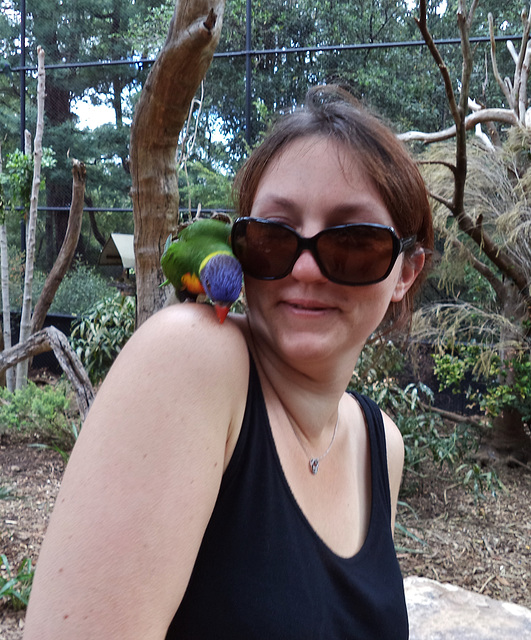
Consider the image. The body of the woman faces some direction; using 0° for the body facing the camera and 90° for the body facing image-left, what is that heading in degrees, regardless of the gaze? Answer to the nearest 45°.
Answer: approximately 315°

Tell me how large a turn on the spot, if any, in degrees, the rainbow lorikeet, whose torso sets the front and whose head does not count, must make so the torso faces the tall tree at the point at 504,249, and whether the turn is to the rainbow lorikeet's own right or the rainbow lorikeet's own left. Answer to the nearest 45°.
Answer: approximately 90° to the rainbow lorikeet's own left

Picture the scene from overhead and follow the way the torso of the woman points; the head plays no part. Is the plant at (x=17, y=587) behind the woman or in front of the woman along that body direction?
behind

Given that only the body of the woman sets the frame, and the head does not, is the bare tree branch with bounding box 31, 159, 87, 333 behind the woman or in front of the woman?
behind

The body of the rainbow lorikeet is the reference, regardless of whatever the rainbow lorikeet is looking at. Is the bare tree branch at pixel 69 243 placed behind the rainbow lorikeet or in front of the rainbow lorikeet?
behind

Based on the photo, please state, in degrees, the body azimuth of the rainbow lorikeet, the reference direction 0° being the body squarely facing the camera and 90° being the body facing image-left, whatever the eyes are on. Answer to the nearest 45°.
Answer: approximately 315°

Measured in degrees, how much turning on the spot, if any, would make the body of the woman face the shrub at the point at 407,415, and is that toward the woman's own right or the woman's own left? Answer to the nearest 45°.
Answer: approximately 135° to the woman's own left
